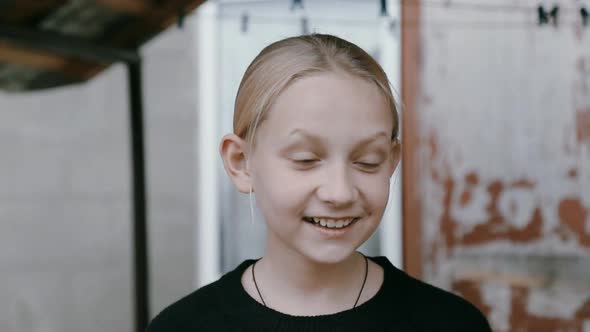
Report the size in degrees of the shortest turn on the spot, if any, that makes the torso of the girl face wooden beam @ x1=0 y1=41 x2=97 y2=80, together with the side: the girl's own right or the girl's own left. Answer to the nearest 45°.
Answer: approximately 135° to the girl's own right

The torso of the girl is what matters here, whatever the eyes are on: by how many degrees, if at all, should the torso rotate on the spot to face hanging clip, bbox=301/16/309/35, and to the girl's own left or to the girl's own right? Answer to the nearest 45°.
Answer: approximately 180°

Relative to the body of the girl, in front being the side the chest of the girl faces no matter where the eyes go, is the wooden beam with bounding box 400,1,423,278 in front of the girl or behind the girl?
behind

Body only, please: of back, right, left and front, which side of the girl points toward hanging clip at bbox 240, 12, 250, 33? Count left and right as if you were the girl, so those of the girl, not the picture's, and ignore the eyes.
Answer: back

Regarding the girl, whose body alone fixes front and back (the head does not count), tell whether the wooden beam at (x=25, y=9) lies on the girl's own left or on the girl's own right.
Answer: on the girl's own right

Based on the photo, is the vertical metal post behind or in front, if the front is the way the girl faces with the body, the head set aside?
behind

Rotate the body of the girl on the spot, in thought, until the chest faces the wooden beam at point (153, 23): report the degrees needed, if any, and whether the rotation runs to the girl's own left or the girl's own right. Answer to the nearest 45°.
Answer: approximately 135° to the girl's own right

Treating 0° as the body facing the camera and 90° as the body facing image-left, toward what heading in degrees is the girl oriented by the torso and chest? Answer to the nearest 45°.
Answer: approximately 0°

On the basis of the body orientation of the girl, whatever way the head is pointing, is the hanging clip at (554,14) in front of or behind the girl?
behind

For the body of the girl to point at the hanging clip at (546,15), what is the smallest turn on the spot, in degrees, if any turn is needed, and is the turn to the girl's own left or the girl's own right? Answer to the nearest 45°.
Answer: approximately 135° to the girl's own left
